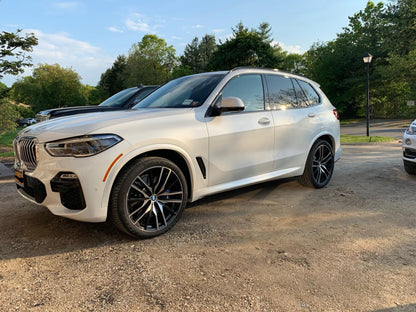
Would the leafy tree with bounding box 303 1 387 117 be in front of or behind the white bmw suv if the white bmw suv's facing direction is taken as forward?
behind

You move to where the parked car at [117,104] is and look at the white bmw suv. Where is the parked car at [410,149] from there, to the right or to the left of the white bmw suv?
left

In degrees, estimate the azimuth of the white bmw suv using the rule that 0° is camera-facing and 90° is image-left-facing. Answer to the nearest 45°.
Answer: approximately 45°

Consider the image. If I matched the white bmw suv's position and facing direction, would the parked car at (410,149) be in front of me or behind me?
behind

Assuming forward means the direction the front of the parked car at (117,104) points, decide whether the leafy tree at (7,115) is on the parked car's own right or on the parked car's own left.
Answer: on the parked car's own right

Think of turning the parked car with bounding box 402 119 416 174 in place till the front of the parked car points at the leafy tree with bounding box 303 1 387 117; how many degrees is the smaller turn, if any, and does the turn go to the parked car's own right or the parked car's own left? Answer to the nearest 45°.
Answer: approximately 135° to the parked car's own right

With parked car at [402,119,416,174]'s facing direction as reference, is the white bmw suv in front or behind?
in front

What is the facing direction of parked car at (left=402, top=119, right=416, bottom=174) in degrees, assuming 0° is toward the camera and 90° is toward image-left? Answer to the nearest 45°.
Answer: approximately 45°

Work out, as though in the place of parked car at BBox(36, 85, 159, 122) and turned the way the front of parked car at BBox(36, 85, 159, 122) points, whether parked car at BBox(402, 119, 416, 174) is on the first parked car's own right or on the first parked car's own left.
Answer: on the first parked car's own left

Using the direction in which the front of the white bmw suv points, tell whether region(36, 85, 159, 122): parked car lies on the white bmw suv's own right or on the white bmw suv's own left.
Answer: on the white bmw suv's own right

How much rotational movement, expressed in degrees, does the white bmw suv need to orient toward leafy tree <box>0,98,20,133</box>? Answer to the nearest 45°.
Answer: approximately 90° to its right

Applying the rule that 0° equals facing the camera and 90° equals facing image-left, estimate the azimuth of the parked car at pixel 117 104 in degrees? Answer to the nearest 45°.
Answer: approximately 45°
